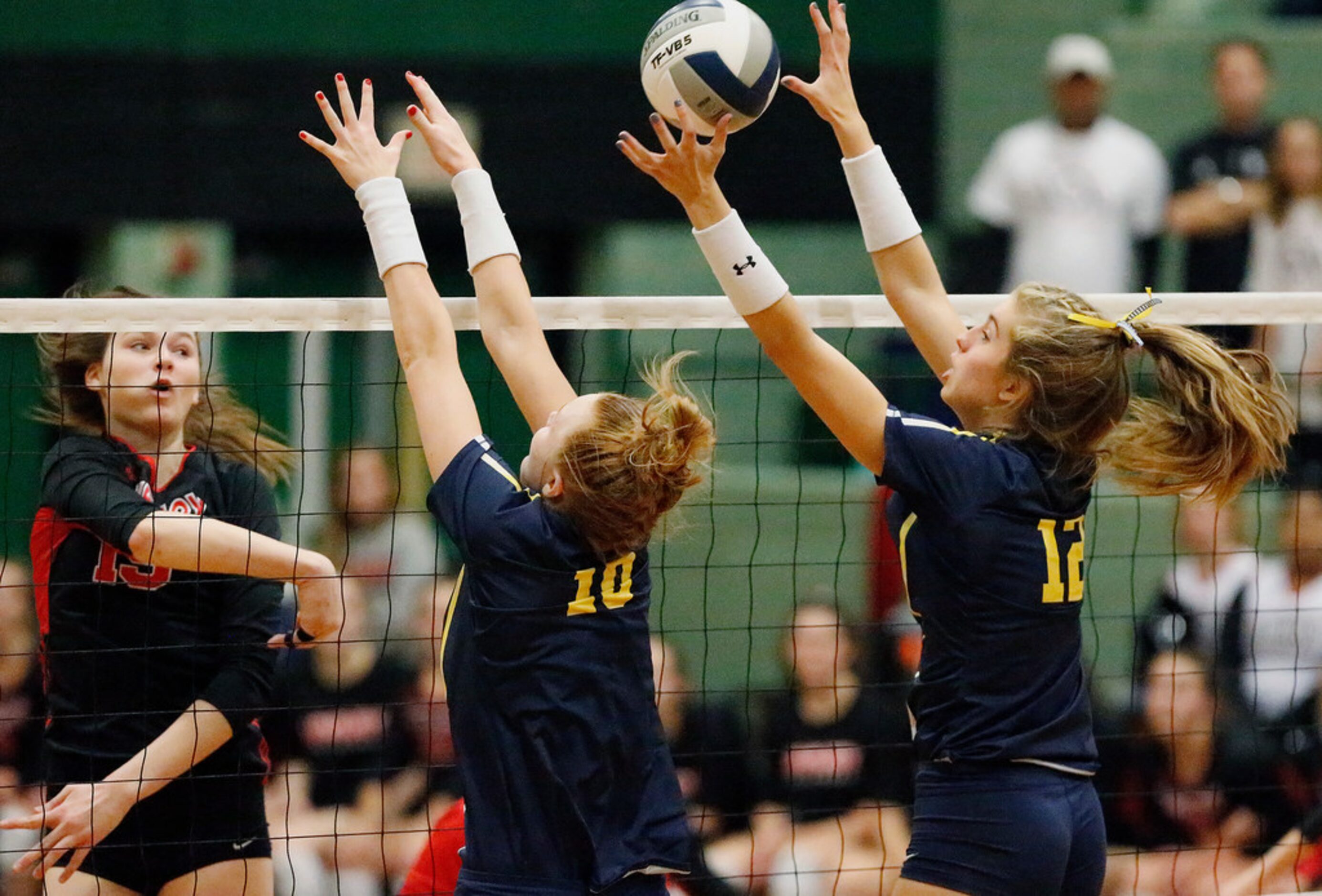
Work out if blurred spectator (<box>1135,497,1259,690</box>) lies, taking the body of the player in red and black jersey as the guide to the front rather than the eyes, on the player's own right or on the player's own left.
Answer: on the player's own left

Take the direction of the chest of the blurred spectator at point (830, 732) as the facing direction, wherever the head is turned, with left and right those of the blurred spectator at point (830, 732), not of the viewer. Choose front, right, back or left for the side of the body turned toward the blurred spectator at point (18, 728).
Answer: right

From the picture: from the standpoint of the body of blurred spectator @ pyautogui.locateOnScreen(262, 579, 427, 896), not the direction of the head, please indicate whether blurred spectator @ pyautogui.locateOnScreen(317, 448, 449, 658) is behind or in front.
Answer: behind

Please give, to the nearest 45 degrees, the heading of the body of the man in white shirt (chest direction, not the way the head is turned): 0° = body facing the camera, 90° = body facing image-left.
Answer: approximately 0°

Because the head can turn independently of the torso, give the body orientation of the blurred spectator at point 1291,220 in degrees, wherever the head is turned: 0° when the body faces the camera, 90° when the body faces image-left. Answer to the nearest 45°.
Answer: approximately 0°
